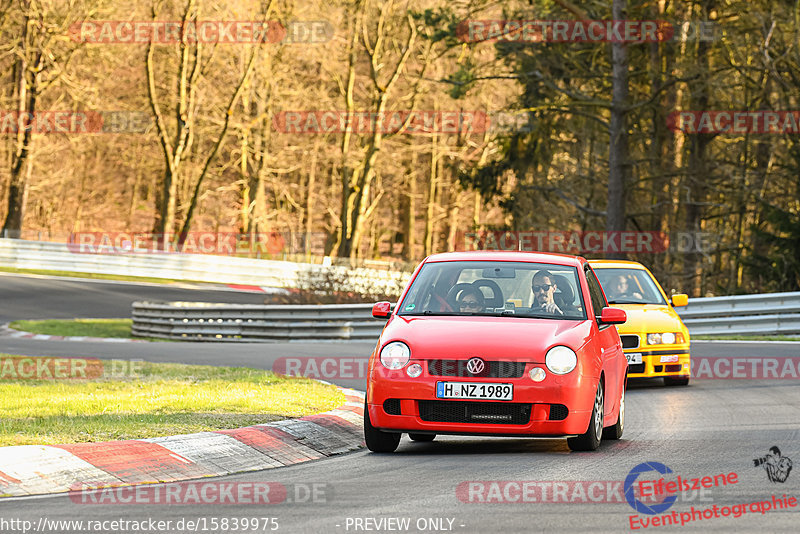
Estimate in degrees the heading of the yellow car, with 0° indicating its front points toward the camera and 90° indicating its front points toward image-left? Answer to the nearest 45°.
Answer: approximately 0°

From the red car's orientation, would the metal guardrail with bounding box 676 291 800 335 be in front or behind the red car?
behind

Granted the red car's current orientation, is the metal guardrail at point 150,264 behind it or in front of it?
behind

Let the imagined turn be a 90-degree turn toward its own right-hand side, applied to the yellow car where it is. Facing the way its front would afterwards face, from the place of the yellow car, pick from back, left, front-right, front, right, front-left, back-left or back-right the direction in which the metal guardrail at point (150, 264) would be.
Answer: front-right

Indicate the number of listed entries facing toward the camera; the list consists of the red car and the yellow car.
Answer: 2

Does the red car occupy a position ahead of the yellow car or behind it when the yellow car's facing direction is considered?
ahead

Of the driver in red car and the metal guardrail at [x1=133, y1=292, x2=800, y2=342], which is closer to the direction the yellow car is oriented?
the driver in red car

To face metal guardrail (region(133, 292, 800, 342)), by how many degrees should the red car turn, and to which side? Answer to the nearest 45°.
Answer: approximately 180°

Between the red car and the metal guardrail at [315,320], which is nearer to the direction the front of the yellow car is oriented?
the red car
